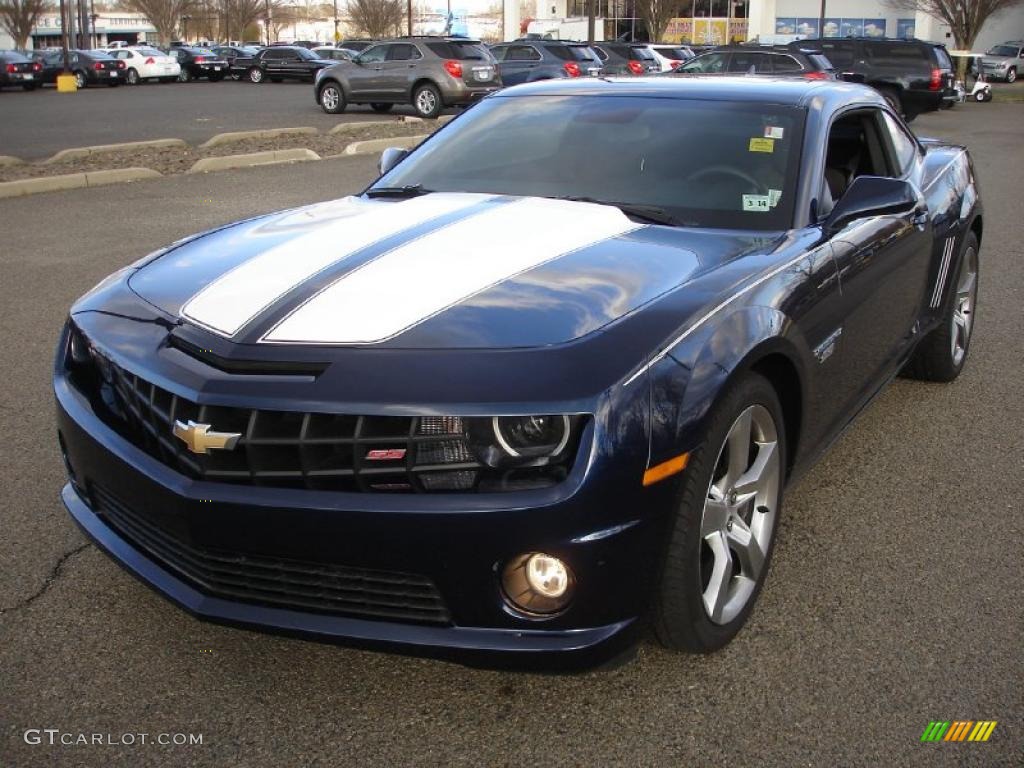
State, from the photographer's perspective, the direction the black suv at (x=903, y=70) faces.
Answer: facing away from the viewer and to the left of the viewer

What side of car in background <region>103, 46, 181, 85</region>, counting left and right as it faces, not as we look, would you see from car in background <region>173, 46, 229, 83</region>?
right

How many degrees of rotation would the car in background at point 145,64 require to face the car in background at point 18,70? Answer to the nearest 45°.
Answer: approximately 90° to its left

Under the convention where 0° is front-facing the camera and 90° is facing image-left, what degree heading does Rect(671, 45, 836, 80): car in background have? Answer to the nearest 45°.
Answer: approximately 135°

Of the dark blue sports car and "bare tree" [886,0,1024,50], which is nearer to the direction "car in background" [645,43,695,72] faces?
the bare tree

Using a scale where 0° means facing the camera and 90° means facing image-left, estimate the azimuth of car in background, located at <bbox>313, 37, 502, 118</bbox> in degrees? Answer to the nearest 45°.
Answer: approximately 135°

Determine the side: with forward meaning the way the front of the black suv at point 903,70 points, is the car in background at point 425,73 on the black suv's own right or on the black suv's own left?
on the black suv's own left

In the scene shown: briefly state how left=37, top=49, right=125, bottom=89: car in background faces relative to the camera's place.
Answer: facing away from the viewer and to the left of the viewer

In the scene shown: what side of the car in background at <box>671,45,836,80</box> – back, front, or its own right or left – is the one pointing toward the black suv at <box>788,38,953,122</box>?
right

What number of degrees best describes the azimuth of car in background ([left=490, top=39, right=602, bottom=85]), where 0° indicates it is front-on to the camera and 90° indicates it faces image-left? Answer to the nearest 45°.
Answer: approximately 135°
